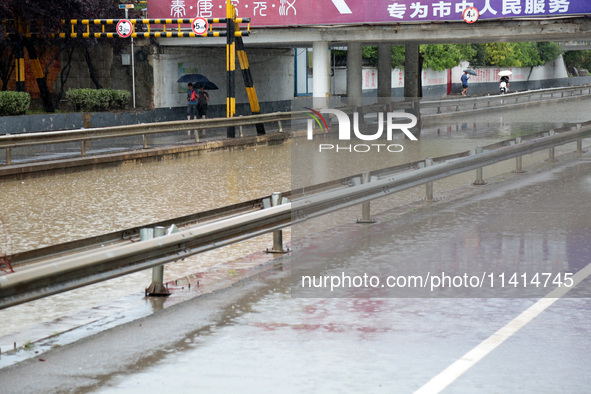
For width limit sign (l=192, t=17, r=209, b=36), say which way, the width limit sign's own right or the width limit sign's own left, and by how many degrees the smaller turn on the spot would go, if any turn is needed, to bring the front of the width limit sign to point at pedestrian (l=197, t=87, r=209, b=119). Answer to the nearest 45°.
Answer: approximately 180°

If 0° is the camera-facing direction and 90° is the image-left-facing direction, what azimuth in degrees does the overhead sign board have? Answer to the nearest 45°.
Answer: approximately 0°

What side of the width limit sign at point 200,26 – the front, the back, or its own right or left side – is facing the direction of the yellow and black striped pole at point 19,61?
right

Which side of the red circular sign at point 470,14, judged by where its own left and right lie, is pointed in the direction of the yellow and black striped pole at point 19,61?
right

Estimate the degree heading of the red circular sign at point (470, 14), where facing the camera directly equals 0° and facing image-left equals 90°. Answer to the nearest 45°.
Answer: approximately 0°

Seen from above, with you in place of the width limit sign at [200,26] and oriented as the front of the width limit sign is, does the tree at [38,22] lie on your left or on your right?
on your right

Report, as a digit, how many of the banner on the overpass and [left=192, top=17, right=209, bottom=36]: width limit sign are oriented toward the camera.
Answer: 2

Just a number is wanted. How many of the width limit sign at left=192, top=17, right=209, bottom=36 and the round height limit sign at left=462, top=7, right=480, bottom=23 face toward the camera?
2
